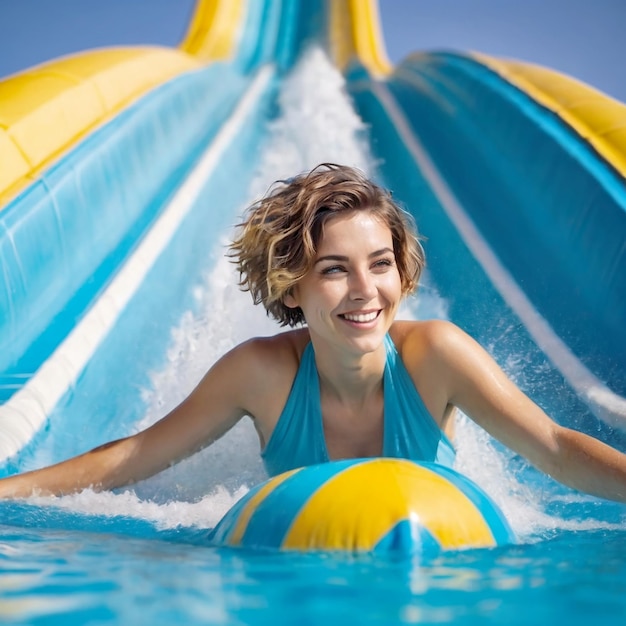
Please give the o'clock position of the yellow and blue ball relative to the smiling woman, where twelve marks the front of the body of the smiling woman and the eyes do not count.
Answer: The yellow and blue ball is roughly at 12 o'clock from the smiling woman.

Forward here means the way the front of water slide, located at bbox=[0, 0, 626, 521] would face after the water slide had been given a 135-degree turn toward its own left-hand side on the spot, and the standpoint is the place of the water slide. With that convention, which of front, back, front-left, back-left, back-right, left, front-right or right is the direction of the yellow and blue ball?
back-right

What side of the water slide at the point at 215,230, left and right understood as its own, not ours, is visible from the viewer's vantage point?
front

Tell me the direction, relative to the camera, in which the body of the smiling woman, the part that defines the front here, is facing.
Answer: toward the camera
